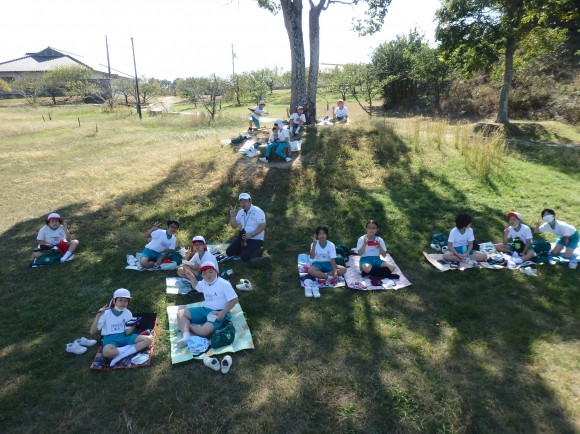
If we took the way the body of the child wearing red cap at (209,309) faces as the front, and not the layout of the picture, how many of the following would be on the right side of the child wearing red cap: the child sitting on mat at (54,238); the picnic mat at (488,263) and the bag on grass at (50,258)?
2

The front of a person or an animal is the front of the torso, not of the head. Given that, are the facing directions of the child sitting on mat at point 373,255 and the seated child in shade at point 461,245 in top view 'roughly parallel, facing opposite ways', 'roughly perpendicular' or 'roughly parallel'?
roughly parallel

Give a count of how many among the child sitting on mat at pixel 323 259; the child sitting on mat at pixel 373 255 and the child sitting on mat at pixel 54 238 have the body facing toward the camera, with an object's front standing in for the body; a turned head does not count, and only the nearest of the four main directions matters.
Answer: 3

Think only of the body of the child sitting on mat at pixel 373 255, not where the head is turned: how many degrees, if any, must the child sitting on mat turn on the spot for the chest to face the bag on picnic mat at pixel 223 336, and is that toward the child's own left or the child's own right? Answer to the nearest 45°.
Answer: approximately 45° to the child's own right

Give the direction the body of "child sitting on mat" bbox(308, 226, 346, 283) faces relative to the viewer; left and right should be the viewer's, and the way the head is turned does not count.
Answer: facing the viewer

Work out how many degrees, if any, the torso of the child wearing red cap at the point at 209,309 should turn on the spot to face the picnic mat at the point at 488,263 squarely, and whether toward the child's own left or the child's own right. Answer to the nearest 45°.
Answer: approximately 135° to the child's own left

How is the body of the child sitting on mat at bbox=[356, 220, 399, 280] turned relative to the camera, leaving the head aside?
toward the camera

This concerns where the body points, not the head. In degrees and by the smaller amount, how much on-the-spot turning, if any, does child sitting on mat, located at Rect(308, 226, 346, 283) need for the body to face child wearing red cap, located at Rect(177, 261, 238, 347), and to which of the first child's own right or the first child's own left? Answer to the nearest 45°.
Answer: approximately 45° to the first child's own right

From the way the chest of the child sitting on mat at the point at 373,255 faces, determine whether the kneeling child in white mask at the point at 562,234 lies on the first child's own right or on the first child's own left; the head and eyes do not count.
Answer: on the first child's own left

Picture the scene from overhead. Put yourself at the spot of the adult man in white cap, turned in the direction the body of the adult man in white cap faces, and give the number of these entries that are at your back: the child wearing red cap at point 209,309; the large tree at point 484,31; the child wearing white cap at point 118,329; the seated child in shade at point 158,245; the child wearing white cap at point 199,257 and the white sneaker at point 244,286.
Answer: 1

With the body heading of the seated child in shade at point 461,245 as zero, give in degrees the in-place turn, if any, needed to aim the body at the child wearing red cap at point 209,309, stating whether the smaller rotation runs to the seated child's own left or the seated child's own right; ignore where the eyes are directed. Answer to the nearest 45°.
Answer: approximately 45° to the seated child's own right
